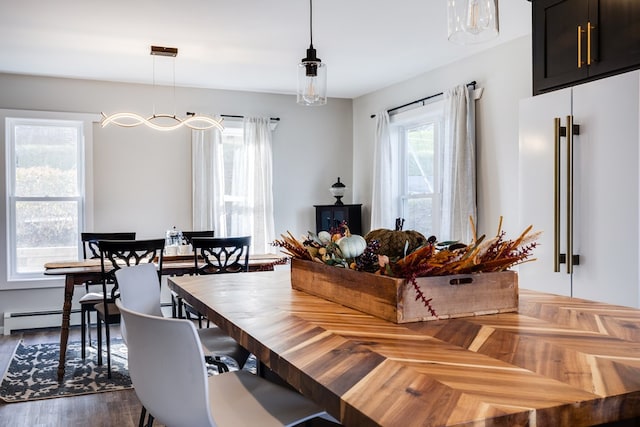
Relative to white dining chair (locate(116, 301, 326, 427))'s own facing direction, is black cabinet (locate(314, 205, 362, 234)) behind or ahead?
ahead

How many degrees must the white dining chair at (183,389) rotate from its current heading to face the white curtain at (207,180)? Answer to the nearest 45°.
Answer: approximately 45° to its left

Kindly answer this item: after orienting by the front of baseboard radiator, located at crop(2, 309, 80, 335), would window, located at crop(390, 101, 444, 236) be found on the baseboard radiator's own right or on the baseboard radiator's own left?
on the baseboard radiator's own left

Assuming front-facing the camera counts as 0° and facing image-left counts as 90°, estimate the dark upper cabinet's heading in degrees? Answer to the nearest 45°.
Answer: approximately 45°

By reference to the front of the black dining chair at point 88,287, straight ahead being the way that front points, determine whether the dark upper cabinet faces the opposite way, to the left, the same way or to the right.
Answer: to the right

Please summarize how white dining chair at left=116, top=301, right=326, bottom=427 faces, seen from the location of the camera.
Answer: facing away from the viewer and to the right of the viewer

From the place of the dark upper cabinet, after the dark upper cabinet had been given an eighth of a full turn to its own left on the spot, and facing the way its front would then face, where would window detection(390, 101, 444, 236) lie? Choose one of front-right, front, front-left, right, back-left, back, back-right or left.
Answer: back-right
